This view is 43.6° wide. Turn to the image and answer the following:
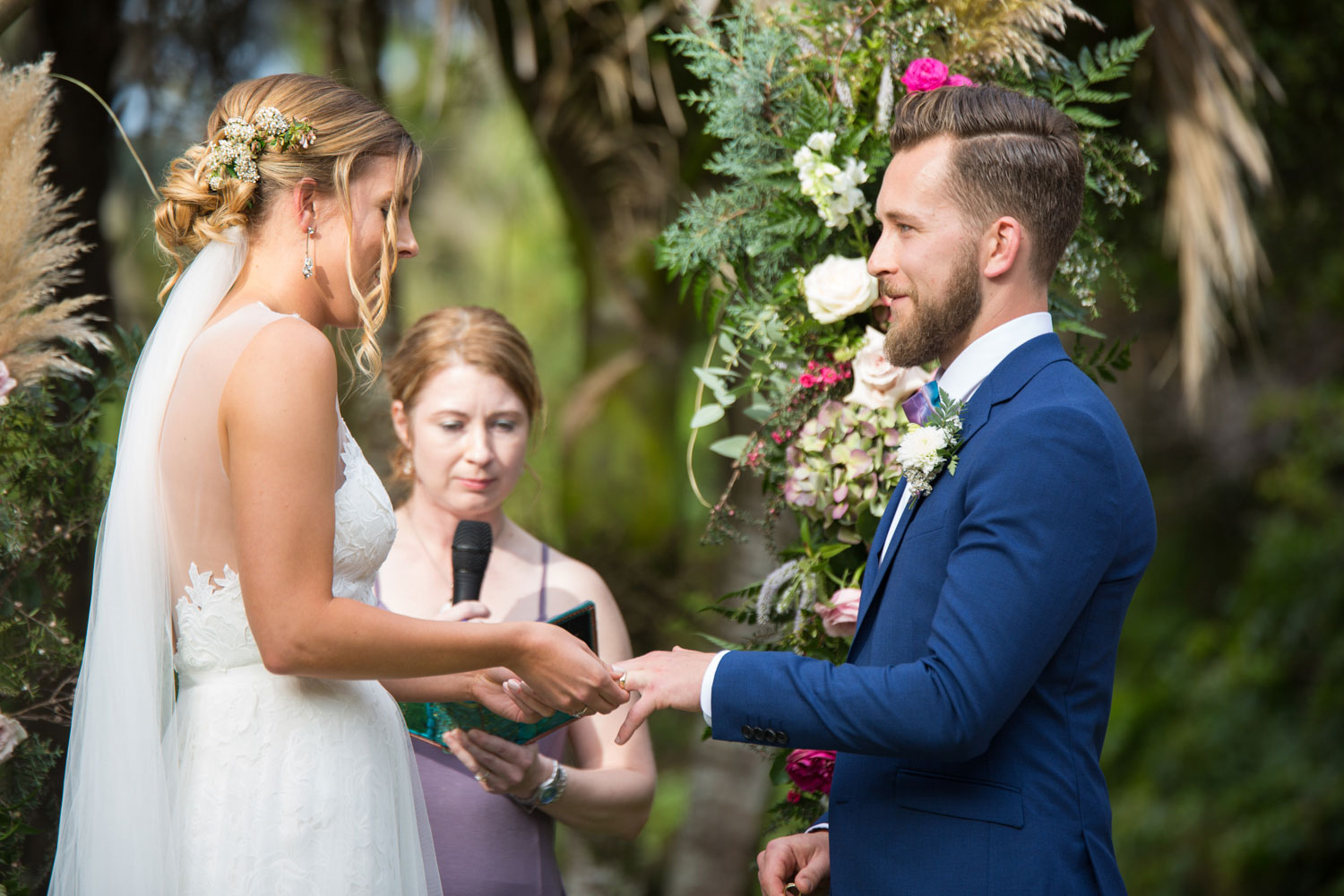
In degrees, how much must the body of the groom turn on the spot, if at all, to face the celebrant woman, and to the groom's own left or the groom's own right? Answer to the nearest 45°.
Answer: approximately 45° to the groom's own right

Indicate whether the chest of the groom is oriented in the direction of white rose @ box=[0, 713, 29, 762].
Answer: yes

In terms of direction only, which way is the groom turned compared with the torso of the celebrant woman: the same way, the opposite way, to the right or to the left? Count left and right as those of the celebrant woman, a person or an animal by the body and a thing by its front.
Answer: to the right

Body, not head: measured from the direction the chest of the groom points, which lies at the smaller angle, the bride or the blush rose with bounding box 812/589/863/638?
the bride

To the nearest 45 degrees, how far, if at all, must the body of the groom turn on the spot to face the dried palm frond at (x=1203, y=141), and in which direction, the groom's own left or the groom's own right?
approximately 90° to the groom's own right

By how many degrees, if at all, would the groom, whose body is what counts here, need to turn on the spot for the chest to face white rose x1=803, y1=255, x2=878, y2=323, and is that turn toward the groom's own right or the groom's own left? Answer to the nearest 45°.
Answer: approximately 90° to the groom's own right

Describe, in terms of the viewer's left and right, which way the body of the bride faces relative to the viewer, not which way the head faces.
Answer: facing to the right of the viewer

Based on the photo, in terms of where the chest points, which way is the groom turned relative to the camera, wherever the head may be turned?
to the viewer's left

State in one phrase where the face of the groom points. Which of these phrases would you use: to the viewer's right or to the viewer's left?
to the viewer's left
